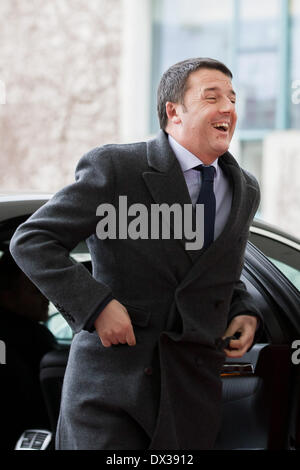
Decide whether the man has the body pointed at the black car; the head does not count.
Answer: no

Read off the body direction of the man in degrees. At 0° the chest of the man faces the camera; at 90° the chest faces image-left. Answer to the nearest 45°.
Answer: approximately 315°
